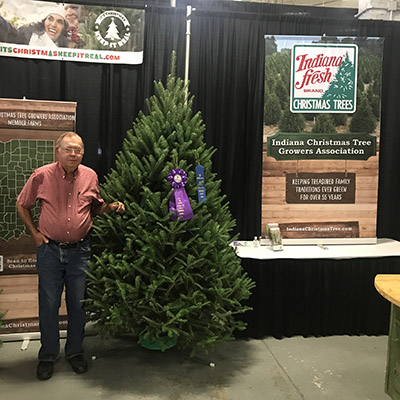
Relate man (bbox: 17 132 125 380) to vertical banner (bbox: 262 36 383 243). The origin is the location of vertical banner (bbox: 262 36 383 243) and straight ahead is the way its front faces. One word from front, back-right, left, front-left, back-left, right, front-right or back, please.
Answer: front-right

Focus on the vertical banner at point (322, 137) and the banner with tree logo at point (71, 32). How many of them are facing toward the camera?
2

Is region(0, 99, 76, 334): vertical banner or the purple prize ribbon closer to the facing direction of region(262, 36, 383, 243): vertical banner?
the purple prize ribbon

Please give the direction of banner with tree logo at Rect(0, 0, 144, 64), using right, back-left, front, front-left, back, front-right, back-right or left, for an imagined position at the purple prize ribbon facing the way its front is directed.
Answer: back-right

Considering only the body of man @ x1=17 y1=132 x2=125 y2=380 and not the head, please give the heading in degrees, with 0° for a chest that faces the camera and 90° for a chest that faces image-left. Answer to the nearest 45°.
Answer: approximately 0°
